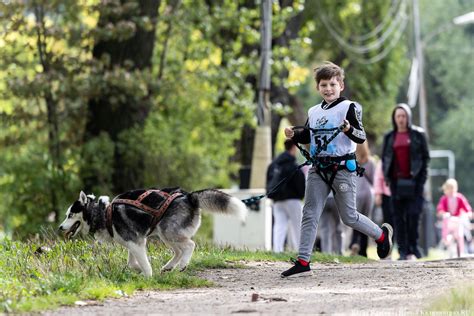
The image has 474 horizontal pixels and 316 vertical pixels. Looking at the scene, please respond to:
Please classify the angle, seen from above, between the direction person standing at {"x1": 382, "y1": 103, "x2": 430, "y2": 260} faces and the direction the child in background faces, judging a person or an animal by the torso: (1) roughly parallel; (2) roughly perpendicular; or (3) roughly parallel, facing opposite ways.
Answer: roughly parallel

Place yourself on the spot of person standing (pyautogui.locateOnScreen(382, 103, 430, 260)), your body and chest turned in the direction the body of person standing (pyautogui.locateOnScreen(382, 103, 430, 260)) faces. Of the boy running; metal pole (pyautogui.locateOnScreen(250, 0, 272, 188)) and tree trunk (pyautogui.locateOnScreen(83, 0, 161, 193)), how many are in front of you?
1

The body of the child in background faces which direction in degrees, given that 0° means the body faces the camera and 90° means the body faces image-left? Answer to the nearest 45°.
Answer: approximately 0°

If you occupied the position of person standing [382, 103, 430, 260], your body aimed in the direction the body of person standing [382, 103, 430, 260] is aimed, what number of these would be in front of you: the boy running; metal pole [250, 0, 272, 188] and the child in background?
1

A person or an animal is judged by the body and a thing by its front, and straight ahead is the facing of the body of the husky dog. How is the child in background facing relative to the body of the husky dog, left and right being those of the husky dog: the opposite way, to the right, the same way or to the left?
to the left

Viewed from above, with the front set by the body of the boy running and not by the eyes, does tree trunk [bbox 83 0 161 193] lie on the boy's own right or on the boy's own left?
on the boy's own right

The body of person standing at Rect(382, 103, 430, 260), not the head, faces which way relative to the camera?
toward the camera

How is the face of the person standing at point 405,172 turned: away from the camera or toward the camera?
toward the camera

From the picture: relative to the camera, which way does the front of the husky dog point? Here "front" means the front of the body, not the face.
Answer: to the viewer's left

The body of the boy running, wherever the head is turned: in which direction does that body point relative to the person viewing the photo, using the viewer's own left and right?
facing the viewer and to the left of the viewer

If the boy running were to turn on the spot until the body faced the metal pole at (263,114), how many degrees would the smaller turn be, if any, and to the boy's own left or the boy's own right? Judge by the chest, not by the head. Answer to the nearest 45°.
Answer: approximately 135° to the boy's own right

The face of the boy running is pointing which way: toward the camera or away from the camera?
toward the camera
